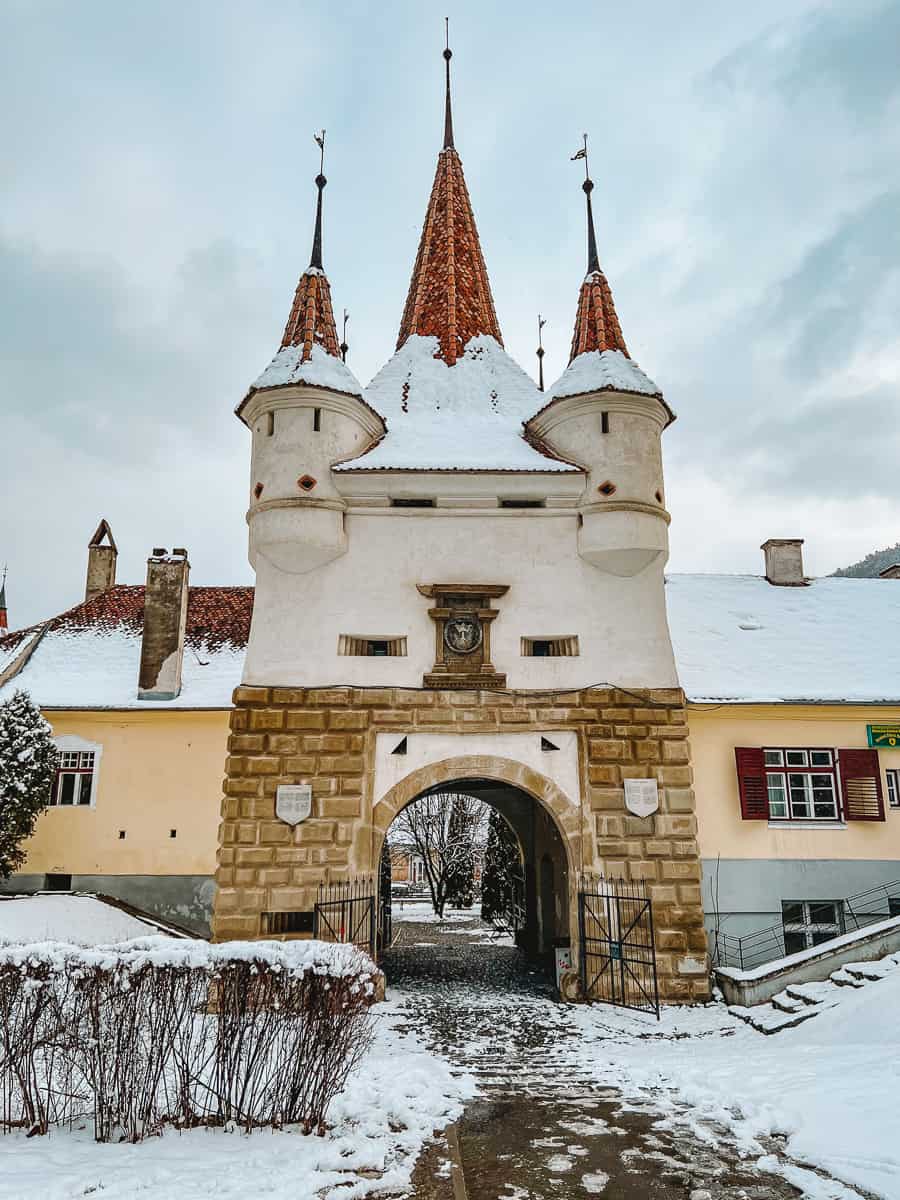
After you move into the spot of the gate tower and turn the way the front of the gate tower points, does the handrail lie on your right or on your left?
on your left

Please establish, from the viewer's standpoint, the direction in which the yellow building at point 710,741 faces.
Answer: facing the viewer

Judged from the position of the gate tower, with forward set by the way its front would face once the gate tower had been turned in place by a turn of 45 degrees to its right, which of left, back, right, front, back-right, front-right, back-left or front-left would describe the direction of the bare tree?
back-right

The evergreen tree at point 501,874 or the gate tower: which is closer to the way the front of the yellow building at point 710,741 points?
the gate tower

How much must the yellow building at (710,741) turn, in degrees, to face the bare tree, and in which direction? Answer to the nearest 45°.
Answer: approximately 180°

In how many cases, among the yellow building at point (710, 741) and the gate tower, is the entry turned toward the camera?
2

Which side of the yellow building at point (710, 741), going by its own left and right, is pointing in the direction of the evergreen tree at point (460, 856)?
back

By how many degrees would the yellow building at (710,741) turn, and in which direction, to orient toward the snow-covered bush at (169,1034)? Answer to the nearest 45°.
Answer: approximately 45° to its right

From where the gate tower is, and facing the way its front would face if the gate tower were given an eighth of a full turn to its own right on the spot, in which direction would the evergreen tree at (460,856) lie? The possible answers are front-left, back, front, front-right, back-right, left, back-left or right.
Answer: back-right

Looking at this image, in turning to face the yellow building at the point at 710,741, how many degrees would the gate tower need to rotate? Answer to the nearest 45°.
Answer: approximately 135° to its left

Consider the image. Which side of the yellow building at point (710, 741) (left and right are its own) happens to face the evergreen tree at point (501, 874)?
back
